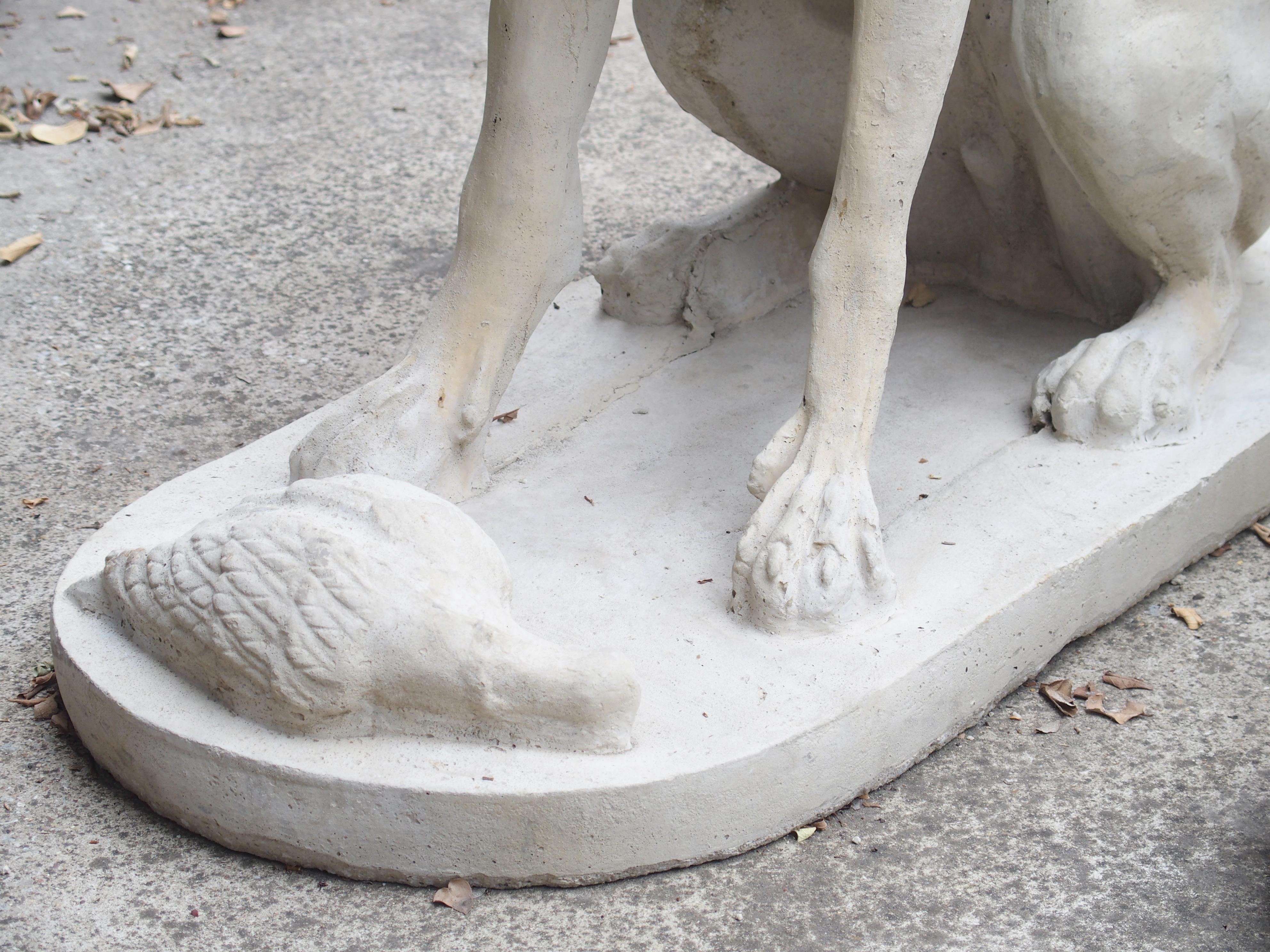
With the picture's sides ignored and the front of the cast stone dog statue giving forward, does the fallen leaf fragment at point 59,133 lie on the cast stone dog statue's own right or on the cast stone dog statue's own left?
on the cast stone dog statue's own right

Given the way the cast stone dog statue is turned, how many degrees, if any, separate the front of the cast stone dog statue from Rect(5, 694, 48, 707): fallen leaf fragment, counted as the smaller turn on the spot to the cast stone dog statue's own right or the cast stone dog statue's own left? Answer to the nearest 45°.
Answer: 0° — it already faces it

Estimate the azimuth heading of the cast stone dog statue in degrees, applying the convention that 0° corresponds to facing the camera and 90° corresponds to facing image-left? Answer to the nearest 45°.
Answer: approximately 45°

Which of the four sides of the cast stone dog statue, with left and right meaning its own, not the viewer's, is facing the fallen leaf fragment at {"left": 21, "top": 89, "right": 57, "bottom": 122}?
right

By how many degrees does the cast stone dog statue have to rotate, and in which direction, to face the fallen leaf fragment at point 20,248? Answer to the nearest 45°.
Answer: approximately 90° to its right

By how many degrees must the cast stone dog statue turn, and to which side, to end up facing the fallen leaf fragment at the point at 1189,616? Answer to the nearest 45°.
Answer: approximately 135° to its left
